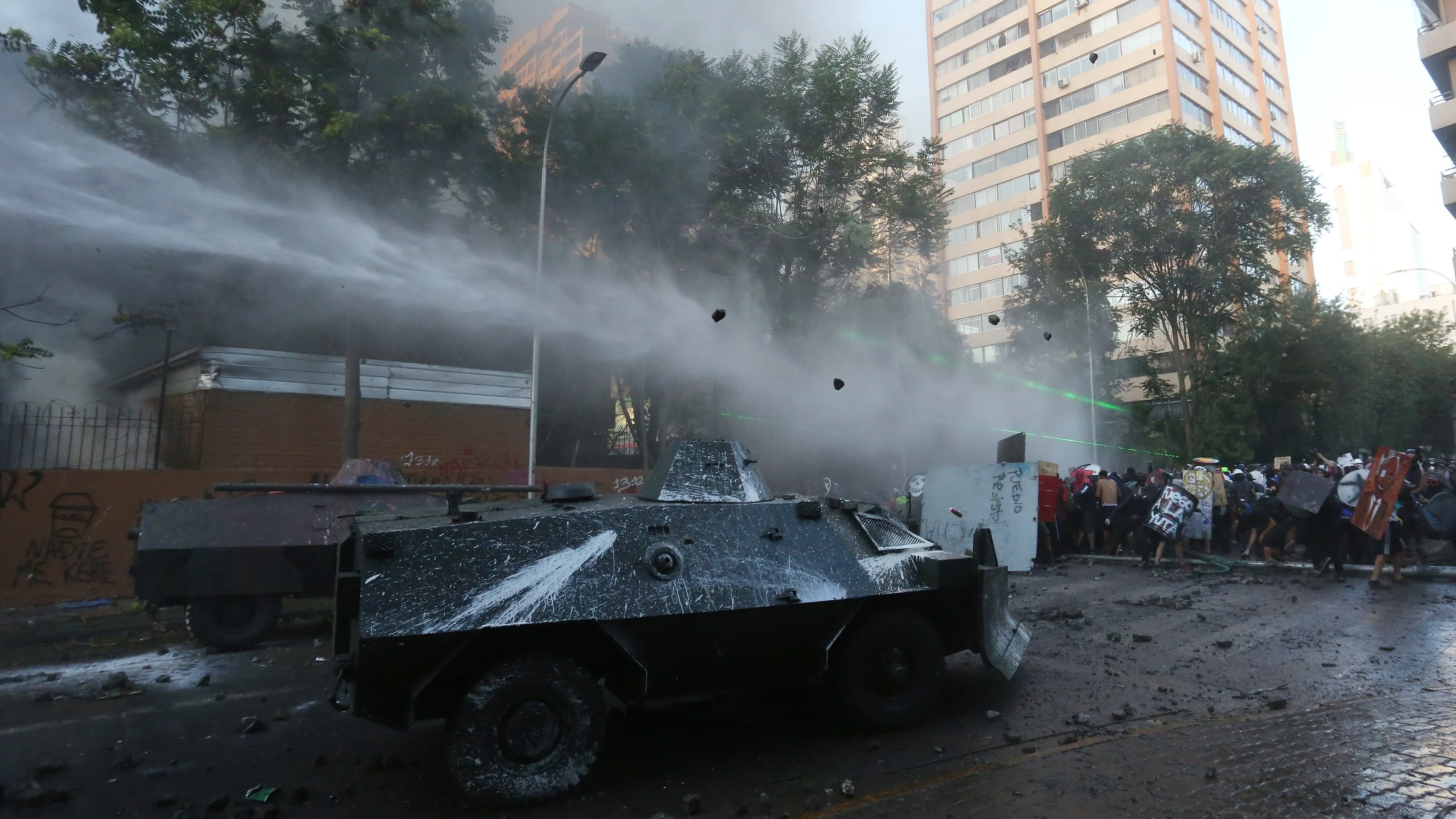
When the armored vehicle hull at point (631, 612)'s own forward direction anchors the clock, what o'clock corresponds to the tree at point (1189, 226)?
The tree is roughly at 12 o'clock from the armored vehicle hull.

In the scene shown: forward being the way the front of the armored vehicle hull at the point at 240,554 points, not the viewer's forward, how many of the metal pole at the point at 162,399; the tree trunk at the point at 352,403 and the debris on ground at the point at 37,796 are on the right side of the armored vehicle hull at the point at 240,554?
1

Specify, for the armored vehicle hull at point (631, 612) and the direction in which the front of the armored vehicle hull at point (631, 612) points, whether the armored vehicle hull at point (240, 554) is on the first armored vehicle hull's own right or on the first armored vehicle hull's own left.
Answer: on the first armored vehicle hull's own left

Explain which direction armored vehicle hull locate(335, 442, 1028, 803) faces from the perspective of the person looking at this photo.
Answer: facing away from the viewer and to the right of the viewer

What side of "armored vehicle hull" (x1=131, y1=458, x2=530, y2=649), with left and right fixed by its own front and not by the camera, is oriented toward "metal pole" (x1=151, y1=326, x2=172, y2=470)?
left

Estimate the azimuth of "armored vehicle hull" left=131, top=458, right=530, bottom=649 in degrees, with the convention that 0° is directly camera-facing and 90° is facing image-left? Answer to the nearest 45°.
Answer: approximately 270°

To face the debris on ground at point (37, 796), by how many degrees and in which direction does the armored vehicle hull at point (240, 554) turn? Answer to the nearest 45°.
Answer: approximately 90° to its right

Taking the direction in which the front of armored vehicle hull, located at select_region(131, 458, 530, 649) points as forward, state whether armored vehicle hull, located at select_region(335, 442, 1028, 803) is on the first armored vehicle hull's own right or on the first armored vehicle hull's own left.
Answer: on the first armored vehicle hull's own right
